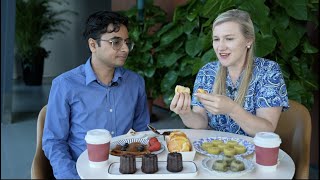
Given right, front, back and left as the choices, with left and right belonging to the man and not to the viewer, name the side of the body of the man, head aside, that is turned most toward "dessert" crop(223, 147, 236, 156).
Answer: front

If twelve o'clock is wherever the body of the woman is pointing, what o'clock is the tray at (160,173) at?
The tray is roughly at 11 o'clock from the woman.

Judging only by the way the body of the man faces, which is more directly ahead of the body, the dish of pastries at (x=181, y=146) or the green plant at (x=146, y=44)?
the dish of pastries

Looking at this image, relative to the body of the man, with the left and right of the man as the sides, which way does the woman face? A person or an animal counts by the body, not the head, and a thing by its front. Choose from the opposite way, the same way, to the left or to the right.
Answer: to the right

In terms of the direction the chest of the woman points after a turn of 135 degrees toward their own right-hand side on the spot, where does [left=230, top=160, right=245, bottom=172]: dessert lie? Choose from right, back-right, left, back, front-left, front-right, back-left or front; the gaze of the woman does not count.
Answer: back

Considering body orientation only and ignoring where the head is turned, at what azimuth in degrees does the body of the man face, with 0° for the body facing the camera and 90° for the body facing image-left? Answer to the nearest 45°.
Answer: approximately 315°

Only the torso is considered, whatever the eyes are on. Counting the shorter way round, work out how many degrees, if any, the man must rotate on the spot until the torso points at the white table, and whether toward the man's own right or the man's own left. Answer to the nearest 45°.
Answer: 0° — they already face it

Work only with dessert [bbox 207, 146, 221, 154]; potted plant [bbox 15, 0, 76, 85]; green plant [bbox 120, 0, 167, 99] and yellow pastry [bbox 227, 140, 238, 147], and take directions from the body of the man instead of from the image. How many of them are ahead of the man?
2

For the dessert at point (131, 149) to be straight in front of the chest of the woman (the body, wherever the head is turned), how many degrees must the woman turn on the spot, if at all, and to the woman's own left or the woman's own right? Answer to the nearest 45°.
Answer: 0° — they already face it

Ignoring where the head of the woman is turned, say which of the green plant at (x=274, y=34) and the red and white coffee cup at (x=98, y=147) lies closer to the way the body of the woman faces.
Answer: the red and white coffee cup

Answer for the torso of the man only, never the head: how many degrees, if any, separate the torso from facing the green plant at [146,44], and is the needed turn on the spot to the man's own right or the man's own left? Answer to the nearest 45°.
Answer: approximately 135° to the man's own left

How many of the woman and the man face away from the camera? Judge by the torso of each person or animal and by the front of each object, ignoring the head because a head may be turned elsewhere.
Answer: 0

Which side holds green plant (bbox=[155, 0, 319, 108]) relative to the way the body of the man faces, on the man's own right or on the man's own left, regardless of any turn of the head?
on the man's own left

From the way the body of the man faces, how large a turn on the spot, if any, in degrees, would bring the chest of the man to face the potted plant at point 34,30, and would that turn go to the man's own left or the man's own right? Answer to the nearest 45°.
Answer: approximately 135° to the man's own left
